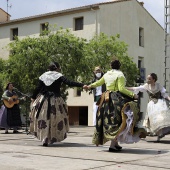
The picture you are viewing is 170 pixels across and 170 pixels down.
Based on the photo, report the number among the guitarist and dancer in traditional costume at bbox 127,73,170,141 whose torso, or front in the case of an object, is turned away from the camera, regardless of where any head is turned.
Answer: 0

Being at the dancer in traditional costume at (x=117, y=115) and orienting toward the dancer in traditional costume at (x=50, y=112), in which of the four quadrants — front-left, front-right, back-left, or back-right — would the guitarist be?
front-right

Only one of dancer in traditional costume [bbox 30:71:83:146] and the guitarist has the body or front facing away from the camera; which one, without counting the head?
the dancer in traditional costume

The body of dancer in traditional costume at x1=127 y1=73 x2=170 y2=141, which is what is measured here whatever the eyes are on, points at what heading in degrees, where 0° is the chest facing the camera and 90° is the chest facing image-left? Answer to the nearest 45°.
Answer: approximately 45°

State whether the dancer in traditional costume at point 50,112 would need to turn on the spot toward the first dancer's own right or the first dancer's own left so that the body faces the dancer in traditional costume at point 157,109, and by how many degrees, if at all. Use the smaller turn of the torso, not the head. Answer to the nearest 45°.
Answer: approximately 45° to the first dancer's own right

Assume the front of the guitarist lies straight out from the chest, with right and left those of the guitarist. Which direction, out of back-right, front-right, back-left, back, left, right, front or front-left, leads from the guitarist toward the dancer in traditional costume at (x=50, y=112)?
front-right

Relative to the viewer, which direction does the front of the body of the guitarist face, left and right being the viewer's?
facing the viewer and to the right of the viewer

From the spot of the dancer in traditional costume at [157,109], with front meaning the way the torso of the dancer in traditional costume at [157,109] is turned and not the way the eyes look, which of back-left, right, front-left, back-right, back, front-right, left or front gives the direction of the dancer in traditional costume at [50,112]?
front
